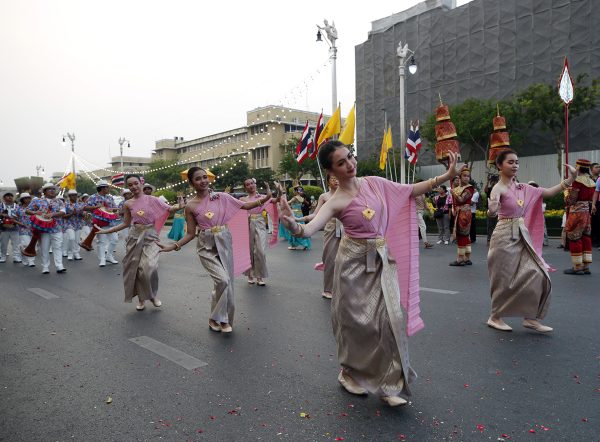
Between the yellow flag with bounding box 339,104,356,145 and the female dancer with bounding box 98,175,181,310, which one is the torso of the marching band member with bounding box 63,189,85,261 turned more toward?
the female dancer

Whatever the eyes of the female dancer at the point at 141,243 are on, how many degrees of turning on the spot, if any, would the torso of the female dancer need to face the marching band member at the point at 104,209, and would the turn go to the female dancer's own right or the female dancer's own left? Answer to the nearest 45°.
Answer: approximately 180°

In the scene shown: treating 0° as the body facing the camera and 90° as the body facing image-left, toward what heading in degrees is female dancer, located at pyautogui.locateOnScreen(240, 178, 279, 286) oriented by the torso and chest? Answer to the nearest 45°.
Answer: approximately 0°

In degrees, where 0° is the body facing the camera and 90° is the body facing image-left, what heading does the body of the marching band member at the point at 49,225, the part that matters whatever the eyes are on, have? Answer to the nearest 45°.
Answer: approximately 0°

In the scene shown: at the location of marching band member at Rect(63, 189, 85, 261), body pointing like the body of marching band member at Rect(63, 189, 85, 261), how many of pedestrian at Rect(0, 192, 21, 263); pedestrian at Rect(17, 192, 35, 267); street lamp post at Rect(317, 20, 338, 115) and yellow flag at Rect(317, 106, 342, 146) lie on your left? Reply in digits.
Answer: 2
